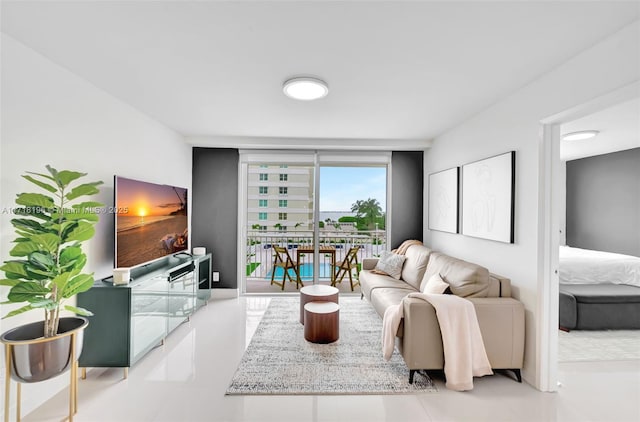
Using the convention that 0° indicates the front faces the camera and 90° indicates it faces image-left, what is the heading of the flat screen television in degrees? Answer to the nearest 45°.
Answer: approximately 315°

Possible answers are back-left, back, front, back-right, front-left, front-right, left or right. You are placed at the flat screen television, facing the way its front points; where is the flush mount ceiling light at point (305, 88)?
front

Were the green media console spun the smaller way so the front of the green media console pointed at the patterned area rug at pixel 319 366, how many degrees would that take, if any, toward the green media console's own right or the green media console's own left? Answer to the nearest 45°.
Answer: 0° — it already faces it

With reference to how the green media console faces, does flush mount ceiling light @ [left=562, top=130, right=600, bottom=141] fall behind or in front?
in front

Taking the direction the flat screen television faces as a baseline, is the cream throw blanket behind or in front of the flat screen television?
in front

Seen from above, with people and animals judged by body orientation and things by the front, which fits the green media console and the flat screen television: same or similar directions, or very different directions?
same or similar directions

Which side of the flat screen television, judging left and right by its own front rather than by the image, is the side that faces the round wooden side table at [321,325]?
front

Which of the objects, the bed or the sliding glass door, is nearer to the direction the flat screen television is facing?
the bed

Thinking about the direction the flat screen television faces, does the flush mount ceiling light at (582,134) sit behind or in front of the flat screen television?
in front

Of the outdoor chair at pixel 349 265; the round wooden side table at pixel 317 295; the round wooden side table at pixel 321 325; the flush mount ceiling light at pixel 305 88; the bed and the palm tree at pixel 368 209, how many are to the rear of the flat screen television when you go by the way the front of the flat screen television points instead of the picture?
0

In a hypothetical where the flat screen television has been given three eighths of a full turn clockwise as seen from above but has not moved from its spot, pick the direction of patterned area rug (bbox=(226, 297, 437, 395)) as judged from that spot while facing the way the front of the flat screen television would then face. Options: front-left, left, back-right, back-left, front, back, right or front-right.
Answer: back-left

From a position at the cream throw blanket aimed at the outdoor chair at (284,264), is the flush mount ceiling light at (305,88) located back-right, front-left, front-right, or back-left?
front-left

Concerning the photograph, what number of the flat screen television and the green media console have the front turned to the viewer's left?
0

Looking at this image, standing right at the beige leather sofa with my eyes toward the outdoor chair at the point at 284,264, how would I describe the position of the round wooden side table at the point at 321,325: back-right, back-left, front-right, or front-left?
front-left

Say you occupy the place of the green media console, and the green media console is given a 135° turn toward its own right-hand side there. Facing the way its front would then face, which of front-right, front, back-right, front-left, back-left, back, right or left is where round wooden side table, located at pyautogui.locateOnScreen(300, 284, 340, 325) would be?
back

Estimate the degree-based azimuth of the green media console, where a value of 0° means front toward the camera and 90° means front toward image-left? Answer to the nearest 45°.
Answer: approximately 315°

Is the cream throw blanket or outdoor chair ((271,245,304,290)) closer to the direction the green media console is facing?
the cream throw blanket
